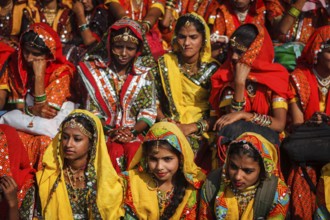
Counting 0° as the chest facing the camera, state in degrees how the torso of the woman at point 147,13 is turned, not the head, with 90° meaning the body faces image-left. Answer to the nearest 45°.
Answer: approximately 0°

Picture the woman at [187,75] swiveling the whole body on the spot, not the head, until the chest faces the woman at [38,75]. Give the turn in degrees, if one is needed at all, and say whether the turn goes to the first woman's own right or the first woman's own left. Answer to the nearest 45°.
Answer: approximately 90° to the first woman's own right

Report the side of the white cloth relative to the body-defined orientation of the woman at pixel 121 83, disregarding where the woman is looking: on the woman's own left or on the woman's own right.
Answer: on the woman's own right

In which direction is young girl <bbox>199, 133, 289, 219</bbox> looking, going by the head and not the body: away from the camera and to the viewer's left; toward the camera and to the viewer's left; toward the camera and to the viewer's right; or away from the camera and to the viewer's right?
toward the camera and to the viewer's left

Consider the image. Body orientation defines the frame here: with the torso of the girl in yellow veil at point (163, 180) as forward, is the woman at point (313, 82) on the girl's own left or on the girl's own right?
on the girl's own left

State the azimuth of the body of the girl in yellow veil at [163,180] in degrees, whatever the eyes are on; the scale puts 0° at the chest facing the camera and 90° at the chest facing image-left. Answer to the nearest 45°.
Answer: approximately 0°
